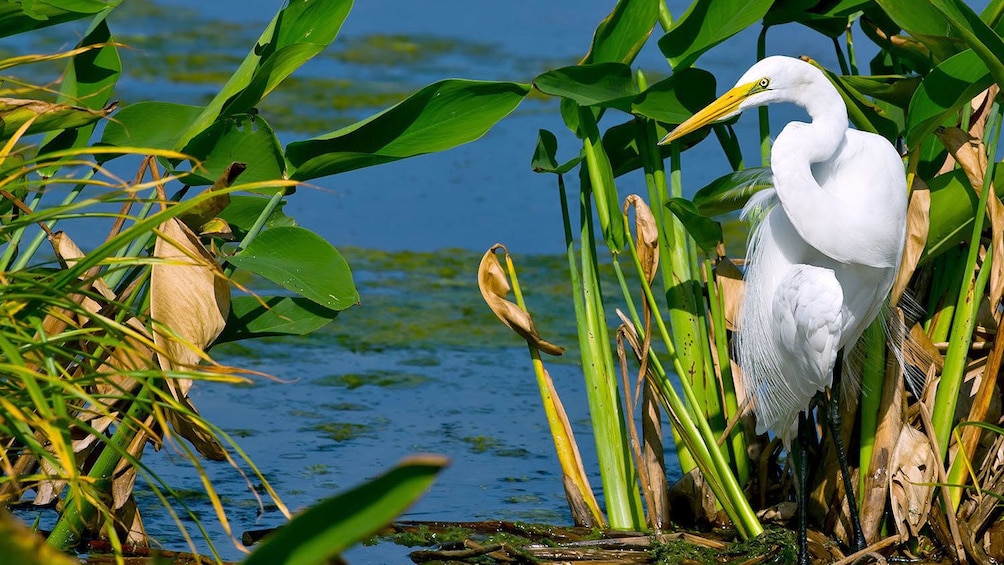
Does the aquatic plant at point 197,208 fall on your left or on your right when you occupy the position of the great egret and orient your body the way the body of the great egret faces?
on your right
